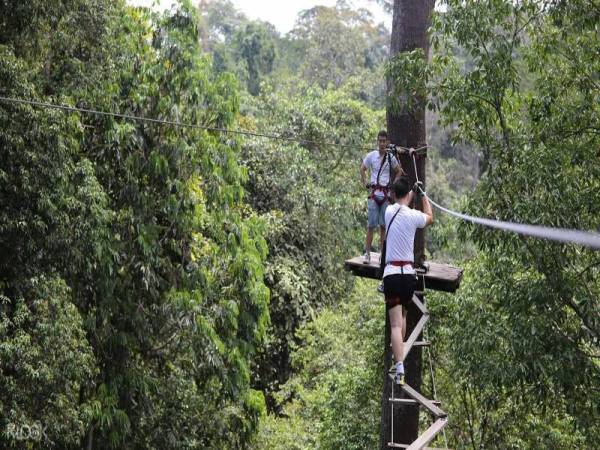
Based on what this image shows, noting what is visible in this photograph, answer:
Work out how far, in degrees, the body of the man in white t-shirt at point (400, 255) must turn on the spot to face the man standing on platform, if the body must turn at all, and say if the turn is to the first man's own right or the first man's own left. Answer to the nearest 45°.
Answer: approximately 45° to the first man's own left

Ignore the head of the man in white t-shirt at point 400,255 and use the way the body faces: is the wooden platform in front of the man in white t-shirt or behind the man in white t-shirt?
in front

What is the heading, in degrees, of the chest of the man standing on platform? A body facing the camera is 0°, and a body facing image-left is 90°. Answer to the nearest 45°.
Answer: approximately 0°

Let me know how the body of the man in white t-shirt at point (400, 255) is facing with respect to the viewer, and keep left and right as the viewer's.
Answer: facing away from the viewer and to the right of the viewer

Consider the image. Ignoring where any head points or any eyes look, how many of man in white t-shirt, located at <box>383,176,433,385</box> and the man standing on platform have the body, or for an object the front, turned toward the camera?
1

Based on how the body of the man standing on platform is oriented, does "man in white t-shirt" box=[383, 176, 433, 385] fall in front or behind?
in front

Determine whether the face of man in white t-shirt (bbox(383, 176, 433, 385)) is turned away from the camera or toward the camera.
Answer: away from the camera
